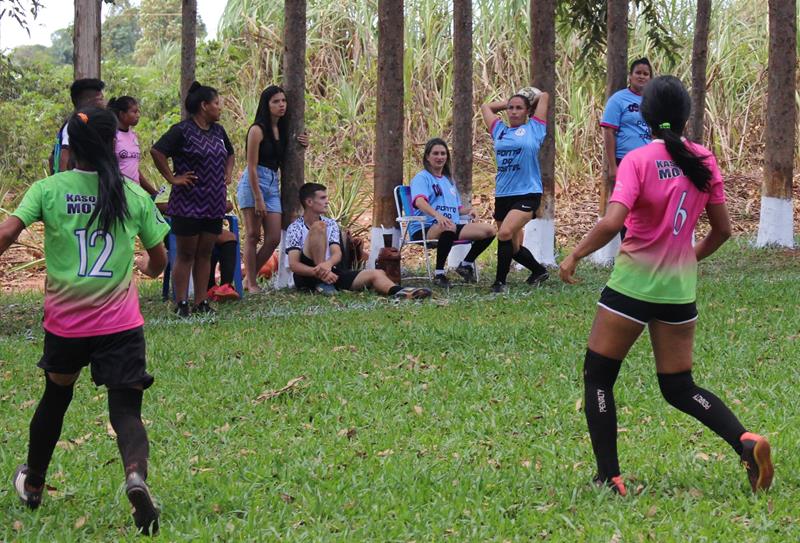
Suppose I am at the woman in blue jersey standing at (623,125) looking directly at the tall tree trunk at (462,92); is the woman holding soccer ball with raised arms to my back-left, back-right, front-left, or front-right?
front-left

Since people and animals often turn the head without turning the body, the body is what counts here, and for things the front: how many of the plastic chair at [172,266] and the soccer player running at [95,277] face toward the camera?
1

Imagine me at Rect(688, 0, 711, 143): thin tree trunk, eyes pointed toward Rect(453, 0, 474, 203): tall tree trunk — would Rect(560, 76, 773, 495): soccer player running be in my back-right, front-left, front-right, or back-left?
front-left

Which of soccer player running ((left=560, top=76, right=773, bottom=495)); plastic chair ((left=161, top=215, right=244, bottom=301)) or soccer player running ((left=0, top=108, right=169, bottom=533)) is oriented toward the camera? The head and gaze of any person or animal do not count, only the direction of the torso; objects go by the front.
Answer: the plastic chair

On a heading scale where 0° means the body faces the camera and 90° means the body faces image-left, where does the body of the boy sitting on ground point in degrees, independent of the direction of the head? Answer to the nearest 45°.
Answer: approximately 315°

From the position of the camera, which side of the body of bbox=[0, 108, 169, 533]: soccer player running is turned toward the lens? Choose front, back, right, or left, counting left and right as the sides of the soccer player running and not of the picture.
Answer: back

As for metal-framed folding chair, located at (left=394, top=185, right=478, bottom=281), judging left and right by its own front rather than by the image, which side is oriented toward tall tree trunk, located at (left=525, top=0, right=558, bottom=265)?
left

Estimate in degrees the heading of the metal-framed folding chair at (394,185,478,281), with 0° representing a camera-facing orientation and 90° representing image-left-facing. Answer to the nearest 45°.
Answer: approximately 315°

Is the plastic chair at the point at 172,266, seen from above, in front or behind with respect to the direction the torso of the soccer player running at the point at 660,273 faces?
in front

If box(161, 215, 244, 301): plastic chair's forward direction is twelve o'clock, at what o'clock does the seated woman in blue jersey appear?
The seated woman in blue jersey is roughly at 9 o'clock from the plastic chair.

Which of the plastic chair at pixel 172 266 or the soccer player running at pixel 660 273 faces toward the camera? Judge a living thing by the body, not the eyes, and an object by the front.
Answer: the plastic chair

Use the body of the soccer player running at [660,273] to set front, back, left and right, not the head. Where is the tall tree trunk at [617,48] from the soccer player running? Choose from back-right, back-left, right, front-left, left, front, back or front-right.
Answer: front-right

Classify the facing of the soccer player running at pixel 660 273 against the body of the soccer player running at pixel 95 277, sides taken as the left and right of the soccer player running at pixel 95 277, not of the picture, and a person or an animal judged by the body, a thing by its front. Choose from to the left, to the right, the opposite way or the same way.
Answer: the same way

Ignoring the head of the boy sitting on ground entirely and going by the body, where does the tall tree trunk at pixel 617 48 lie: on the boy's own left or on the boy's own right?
on the boy's own left

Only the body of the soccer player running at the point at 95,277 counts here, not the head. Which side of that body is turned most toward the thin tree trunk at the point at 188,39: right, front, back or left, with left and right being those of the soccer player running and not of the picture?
front

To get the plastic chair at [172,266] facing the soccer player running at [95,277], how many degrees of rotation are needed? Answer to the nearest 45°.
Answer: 0° — it already faces them

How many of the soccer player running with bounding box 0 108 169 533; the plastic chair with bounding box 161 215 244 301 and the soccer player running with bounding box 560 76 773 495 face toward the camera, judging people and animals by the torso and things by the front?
1

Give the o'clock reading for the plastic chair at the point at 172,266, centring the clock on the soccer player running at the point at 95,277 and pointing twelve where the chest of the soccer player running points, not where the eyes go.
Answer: The plastic chair is roughly at 12 o'clock from the soccer player running.

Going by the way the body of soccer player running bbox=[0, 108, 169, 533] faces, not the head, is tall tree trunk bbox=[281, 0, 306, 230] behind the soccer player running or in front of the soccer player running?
in front
